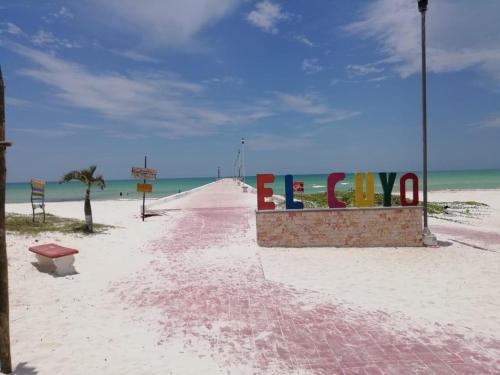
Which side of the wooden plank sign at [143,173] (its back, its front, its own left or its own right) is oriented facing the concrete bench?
front

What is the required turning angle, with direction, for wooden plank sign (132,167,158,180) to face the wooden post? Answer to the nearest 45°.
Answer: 0° — it already faces it

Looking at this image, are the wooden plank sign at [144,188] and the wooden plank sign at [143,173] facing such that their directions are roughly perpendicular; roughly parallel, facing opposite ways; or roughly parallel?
roughly parallel

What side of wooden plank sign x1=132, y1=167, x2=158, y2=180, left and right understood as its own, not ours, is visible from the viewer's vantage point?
front

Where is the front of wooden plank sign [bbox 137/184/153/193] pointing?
toward the camera

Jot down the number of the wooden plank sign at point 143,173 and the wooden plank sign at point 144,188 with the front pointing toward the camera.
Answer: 2

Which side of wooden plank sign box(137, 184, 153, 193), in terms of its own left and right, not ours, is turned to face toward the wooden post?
front
